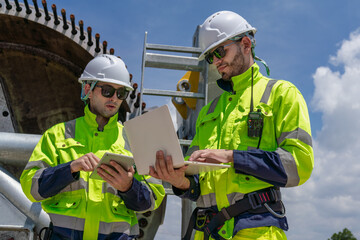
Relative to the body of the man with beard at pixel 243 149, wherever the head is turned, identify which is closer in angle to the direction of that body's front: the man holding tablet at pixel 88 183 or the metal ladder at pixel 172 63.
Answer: the man holding tablet

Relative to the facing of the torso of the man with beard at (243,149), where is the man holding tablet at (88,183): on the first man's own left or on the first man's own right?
on the first man's own right

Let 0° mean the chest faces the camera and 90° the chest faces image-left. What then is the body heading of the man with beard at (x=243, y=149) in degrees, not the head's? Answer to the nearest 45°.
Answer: approximately 45°

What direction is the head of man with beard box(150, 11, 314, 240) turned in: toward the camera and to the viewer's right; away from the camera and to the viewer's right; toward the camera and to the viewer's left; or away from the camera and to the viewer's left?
toward the camera and to the viewer's left

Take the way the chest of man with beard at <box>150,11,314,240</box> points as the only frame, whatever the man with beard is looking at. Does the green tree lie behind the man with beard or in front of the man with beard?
behind

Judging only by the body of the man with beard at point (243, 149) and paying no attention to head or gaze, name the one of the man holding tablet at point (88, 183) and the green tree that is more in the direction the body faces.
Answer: the man holding tablet

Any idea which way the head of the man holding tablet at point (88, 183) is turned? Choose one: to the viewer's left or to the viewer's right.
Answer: to the viewer's right

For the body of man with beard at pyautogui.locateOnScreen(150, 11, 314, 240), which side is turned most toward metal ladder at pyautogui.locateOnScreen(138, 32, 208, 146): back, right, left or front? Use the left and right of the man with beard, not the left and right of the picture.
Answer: right
